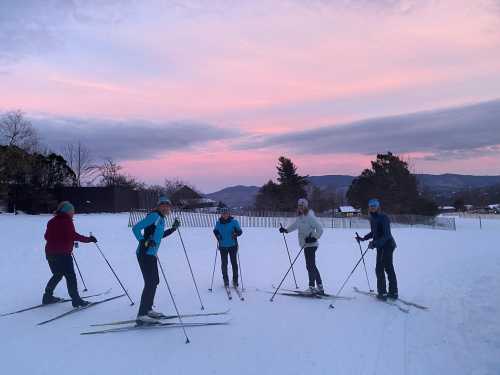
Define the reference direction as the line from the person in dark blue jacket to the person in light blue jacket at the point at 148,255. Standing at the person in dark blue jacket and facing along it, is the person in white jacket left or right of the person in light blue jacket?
right

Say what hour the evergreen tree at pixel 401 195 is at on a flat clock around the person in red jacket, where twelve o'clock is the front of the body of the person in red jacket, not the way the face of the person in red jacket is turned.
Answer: The evergreen tree is roughly at 12 o'clock from the person in red jacket.

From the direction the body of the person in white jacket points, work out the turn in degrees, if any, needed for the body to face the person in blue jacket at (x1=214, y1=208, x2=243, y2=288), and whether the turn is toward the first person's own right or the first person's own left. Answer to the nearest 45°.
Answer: approximately 45° to the first person's own right

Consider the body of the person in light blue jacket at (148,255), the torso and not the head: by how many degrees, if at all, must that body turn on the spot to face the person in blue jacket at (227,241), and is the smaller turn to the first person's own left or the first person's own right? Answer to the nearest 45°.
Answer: approximately 45° to the first person's own left

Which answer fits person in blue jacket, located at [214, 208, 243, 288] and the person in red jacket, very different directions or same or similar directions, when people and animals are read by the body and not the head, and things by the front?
very different directions

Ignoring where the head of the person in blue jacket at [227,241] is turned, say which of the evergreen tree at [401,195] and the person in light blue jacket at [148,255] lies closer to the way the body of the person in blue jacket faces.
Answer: the person in light blue jacket

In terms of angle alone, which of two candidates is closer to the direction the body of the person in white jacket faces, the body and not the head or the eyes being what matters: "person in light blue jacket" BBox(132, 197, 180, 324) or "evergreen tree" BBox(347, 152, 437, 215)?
the person in light blue jacket

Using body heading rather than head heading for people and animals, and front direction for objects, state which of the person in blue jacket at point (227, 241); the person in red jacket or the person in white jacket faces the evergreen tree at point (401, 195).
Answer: the person in red jacket

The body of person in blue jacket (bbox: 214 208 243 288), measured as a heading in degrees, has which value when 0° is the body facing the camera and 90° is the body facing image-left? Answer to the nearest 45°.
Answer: approximately 0°

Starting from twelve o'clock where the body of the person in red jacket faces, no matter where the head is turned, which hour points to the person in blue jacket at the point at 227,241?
The person in blue jacket is roughly at 1 o'clock from the person in red jacket.
